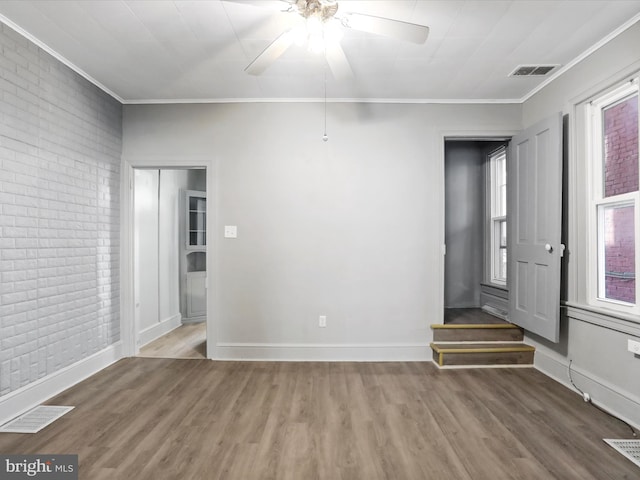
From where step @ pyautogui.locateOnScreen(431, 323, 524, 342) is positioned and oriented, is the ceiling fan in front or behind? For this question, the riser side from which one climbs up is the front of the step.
in front

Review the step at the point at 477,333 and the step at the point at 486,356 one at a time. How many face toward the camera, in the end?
2

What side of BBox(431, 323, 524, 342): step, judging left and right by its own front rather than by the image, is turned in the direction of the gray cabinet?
right

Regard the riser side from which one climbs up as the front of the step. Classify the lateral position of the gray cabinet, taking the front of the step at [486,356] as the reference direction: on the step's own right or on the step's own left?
on the step's own right

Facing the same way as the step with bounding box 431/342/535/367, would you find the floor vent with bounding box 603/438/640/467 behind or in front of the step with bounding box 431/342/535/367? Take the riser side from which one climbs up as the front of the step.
in front

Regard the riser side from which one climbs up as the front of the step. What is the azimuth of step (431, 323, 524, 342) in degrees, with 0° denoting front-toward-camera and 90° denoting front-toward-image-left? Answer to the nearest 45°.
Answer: approximately 0°

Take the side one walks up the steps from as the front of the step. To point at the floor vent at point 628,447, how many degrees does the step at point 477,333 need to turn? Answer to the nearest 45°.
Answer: approximately 45° to its left

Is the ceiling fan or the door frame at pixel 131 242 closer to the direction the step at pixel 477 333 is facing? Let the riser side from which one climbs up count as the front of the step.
the ceiling fan

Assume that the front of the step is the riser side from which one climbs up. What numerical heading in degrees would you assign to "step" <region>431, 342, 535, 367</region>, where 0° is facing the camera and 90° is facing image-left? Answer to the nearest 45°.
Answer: approximately 0°
